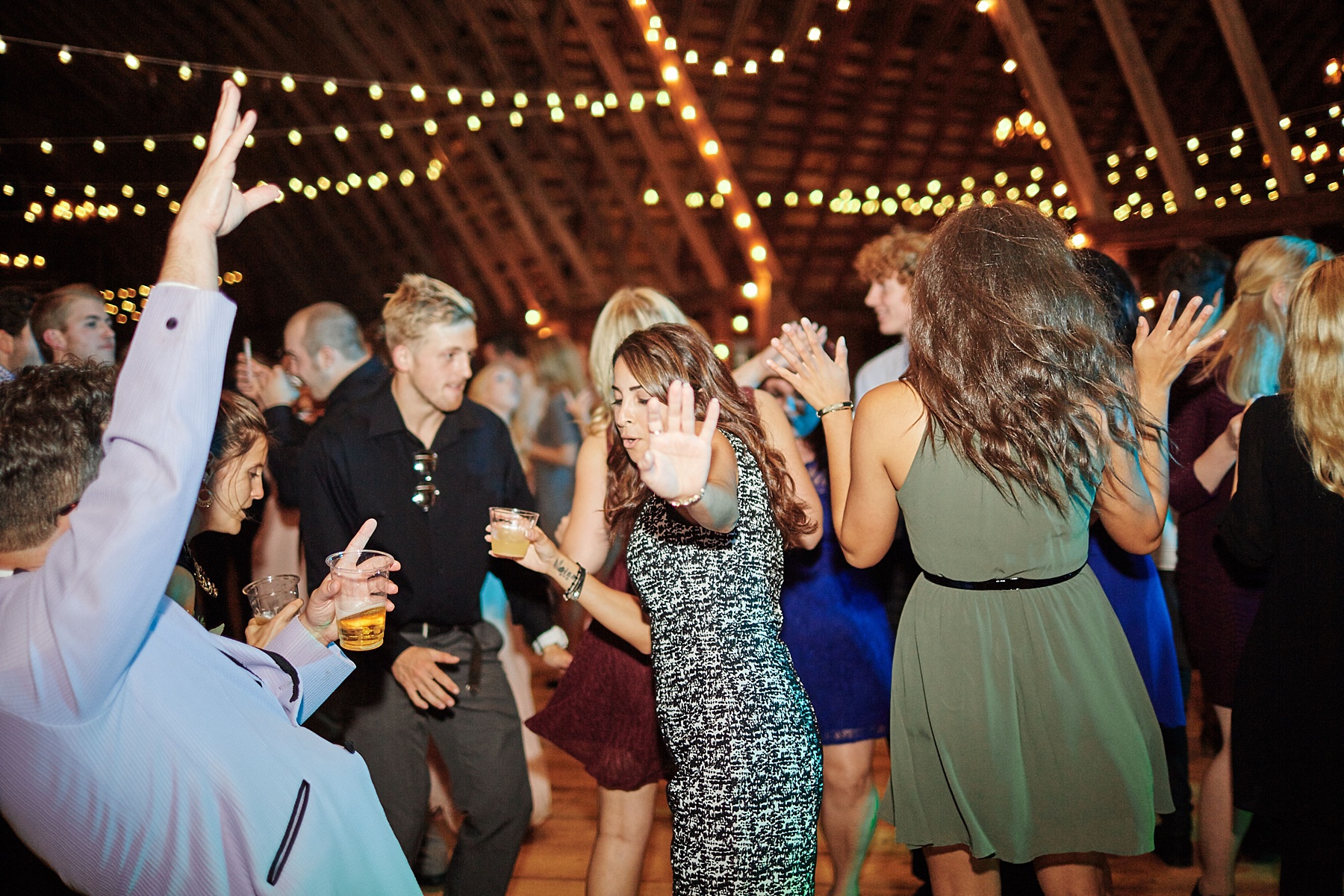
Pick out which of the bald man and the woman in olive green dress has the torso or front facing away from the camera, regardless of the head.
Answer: the woman in olive green dress

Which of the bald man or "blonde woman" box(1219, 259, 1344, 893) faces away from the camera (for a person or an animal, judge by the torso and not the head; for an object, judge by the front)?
the blonde woman

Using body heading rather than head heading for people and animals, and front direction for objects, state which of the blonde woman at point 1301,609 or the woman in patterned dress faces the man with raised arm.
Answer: the woman in patterned dress

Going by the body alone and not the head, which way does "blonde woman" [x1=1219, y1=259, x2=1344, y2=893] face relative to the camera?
away from the camera

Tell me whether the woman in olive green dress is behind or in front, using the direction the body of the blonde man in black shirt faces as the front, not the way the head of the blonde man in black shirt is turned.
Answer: in front

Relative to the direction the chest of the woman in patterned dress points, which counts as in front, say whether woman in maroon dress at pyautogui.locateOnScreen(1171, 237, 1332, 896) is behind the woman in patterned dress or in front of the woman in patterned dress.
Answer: behind

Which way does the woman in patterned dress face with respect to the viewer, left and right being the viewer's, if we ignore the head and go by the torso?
facing the viewer and to the left of the viewer

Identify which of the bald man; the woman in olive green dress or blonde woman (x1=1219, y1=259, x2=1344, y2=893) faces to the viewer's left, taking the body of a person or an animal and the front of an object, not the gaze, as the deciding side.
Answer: the bald man

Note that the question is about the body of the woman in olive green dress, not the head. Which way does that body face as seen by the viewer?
away from the camera

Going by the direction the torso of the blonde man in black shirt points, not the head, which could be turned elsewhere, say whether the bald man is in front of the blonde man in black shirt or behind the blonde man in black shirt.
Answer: behind

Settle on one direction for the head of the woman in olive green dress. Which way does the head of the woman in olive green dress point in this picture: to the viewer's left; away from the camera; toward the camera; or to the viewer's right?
away from the camera

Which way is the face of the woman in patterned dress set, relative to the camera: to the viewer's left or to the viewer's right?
to the viewer's left

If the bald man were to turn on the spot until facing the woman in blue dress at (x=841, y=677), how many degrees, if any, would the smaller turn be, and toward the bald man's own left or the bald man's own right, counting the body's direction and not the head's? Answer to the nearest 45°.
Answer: approximately 135° to the bald man's own left

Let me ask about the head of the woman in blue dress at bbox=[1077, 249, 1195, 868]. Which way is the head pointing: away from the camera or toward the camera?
away from the camera
